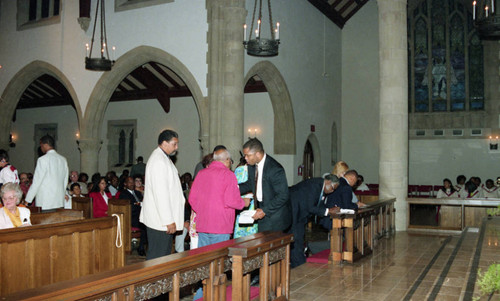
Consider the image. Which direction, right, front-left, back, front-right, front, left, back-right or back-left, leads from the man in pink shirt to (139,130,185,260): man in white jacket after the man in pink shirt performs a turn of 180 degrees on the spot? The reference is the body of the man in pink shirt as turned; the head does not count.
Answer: front-right

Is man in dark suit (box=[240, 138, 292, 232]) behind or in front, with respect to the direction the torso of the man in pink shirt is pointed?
in front

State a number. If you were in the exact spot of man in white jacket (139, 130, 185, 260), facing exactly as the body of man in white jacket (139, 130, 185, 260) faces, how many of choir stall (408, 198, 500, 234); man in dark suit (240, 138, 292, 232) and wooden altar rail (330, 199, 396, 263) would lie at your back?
0

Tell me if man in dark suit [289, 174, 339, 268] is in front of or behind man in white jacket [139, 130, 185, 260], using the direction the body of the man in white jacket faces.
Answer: in front

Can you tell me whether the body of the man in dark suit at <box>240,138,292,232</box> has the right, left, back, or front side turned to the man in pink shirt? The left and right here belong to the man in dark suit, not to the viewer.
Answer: front

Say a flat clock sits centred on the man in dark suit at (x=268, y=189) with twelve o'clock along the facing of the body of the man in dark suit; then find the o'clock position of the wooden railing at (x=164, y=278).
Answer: The wooden railing is roughly at 11 o'clock from the man in dark suit.

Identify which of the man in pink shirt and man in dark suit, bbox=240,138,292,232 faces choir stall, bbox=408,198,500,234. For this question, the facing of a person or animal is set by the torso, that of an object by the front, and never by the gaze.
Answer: the man in pink shirt

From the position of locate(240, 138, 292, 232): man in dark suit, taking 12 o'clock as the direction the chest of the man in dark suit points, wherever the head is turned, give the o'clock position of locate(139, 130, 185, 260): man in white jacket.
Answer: The man in white jacket is roughly at 1 o'clock from the man in dark suit.

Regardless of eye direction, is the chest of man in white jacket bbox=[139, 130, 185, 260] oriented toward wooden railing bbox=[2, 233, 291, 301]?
no

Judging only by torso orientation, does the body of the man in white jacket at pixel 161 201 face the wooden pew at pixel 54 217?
no

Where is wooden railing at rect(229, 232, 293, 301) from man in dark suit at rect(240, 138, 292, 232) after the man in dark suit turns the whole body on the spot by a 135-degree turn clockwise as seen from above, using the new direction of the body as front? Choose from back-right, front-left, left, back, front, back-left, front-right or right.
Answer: back

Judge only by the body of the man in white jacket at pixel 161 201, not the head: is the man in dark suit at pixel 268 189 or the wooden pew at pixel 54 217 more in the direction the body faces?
the man in dark suit

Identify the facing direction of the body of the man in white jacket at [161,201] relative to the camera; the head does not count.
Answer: to the viewer's right

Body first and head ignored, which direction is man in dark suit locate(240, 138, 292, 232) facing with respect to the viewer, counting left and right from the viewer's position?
facing the viewer and to the left of the viewer
